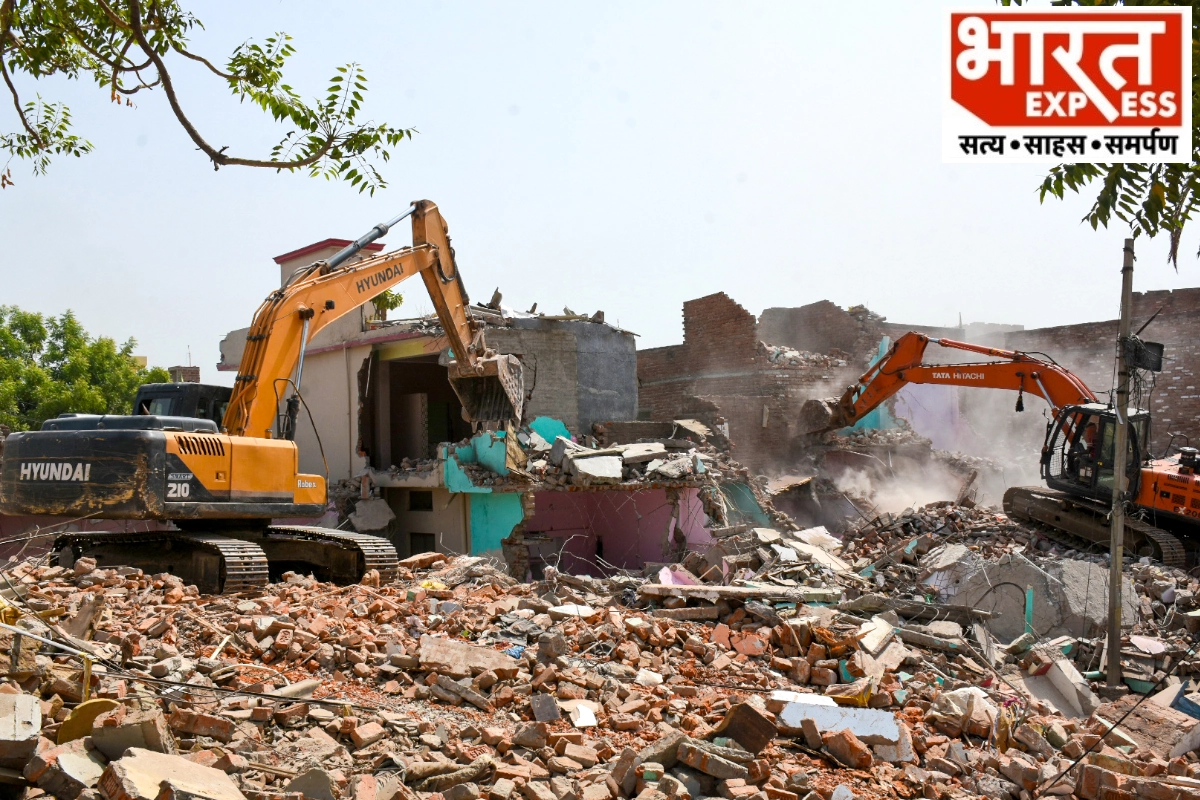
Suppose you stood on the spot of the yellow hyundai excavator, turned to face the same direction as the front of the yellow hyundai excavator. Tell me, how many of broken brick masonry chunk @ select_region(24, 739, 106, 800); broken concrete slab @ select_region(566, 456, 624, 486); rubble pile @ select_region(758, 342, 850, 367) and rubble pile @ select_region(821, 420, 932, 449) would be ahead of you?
3

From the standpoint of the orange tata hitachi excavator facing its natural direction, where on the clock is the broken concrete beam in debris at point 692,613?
The broken concrete beam in debris is roughly at 10 o'clock from the orange tata hitachi excavator.

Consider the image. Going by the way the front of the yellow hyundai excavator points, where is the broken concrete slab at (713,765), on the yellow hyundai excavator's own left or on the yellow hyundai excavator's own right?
on the yellow hyundai excavator's own right

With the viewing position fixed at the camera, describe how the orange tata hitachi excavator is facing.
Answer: facing to the left of the viewer

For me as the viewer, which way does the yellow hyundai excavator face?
facing away from the viewer and to the right of the viewer

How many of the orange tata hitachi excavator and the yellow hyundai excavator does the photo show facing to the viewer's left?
1

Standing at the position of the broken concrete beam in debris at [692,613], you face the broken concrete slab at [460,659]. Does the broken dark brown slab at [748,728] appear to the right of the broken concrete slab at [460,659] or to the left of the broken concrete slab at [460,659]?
left

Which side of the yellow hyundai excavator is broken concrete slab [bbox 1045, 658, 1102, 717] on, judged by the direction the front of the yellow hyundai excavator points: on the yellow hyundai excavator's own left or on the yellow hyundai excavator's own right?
on the yellow hyundai excavator's own right

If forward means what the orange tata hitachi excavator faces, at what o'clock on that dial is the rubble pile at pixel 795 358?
The rubble pile is roughly at 2 o'clock from the orange tata hitachi excavator.
